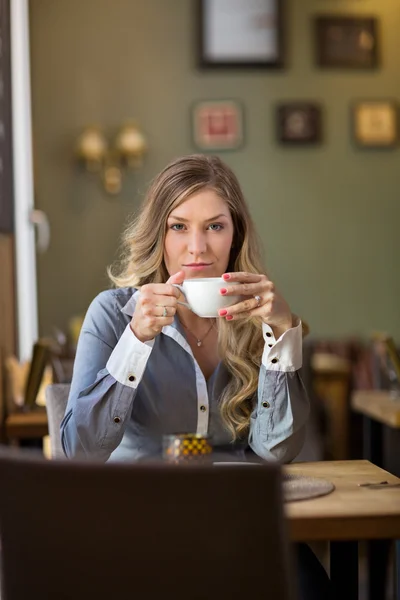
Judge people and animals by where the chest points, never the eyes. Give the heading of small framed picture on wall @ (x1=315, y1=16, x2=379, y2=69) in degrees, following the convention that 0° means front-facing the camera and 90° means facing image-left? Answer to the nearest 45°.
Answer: approximately 0°

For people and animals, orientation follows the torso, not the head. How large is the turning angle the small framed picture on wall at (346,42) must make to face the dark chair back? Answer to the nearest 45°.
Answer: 0° — it already faces it

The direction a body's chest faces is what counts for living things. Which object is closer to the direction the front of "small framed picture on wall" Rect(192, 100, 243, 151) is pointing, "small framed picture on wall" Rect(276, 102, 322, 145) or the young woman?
the young woman

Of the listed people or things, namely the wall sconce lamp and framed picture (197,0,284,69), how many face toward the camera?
2

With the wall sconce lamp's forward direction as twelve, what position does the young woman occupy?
The young woman is roughly at 12 o'clock from the wall sconce lamp.

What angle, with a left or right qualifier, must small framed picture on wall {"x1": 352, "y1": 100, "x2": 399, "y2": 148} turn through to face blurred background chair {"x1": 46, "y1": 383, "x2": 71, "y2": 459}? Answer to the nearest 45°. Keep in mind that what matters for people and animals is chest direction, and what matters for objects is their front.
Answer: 0° — it already faces it
